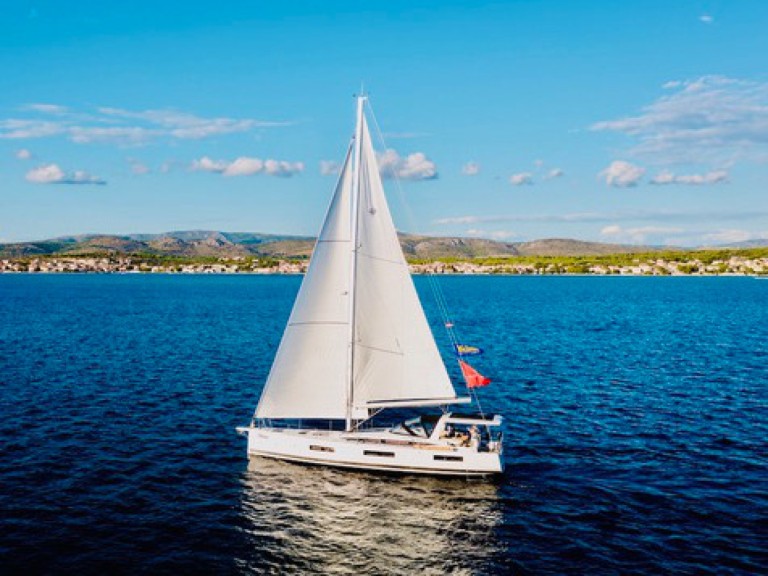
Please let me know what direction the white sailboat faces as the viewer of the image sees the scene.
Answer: facing to the left of the viewer
